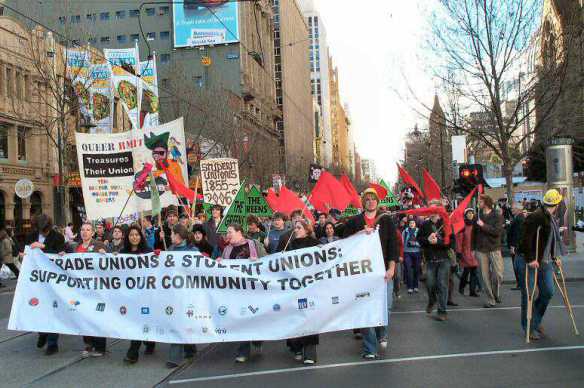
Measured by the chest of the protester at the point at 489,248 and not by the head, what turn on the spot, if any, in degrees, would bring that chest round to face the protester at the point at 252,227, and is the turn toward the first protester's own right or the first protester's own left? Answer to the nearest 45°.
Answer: approximately 45° to the first protester's own right

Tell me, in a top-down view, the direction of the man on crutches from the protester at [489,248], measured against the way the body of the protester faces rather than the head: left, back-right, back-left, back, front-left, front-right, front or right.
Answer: front-left

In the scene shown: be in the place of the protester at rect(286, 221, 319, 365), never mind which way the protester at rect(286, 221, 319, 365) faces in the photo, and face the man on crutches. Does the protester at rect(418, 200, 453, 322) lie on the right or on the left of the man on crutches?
left

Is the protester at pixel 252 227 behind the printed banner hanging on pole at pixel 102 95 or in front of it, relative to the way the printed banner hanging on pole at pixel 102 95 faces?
in front

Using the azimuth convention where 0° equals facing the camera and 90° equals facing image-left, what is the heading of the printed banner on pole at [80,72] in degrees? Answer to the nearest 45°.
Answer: approximately 0°
